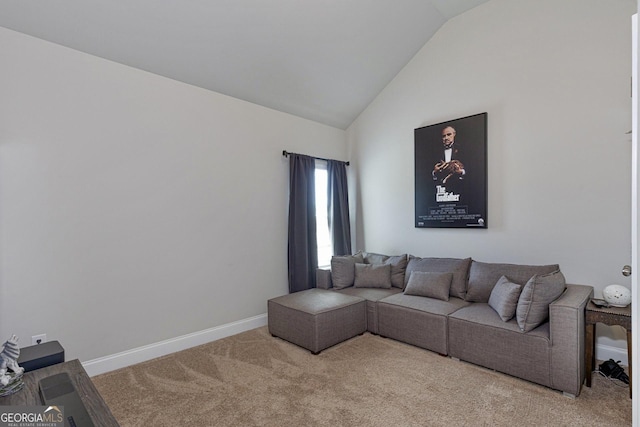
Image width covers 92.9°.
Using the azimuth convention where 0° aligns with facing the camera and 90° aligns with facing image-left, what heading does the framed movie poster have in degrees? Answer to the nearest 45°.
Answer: approximately 45°

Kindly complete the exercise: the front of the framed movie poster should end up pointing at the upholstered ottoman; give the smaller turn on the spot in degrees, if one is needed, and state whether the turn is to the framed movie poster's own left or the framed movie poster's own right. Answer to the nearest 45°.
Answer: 0° — it already faces it

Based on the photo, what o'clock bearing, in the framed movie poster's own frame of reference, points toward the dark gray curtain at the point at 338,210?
The dark gray curtain is roughly at 2 o'clock from the framed movie poster.

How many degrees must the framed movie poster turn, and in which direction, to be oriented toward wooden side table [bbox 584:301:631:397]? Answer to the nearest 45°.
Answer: approximately 90° to its left

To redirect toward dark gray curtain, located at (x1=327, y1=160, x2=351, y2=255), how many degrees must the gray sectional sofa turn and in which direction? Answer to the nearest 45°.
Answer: approximately 90° to its right

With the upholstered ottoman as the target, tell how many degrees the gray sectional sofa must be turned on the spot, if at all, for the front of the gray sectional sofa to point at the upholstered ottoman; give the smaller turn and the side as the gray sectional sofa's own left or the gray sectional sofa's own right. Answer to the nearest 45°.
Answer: approximately 45° to the gray sectional sofa's own right

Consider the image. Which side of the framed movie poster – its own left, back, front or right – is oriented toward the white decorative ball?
left

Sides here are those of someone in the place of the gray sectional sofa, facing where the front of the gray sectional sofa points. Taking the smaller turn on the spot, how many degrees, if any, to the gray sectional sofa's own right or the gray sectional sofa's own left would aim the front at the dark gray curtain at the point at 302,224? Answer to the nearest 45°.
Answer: approximately 45° to the gray sectional sofa's own right

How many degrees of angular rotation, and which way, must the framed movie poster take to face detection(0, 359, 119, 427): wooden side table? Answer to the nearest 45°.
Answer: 0° — it already faces it

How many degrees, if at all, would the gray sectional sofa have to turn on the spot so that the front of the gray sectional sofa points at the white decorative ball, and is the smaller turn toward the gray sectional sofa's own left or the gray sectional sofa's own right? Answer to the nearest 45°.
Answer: approximately 135° to the gray sectional sofa's own left
